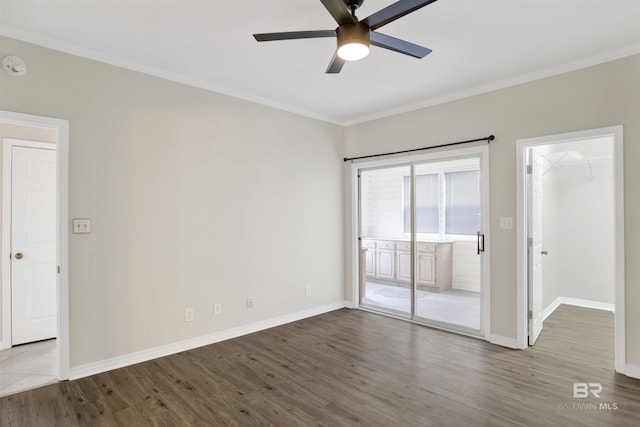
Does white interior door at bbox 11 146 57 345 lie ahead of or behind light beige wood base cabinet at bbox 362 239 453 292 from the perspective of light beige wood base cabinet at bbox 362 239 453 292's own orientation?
ahead

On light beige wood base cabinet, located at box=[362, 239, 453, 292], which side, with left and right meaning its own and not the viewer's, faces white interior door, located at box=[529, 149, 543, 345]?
left

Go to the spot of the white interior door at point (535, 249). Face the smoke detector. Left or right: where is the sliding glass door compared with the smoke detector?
right

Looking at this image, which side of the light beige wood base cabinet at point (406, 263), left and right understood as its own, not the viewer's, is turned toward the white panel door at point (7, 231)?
front

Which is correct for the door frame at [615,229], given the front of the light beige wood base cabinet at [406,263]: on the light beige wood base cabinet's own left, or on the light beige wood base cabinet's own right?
on the light beige wood base cabinet's own left

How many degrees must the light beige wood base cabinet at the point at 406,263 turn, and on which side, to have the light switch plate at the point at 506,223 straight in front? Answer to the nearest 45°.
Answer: approximately 90° to its left

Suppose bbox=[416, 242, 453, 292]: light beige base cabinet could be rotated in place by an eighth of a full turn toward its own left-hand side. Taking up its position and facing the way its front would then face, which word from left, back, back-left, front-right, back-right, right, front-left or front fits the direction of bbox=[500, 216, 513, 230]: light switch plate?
front-left

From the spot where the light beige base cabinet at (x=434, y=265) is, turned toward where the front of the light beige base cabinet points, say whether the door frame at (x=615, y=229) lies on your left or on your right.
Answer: on your left

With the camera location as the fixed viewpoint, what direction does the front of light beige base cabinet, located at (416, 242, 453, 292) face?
facing the viewer and to the left of the viewer

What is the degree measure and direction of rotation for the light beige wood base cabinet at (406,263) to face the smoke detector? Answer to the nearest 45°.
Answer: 0° — it already faces it

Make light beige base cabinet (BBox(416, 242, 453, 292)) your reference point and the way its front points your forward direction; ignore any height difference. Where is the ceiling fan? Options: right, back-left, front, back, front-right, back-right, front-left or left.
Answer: front-left
